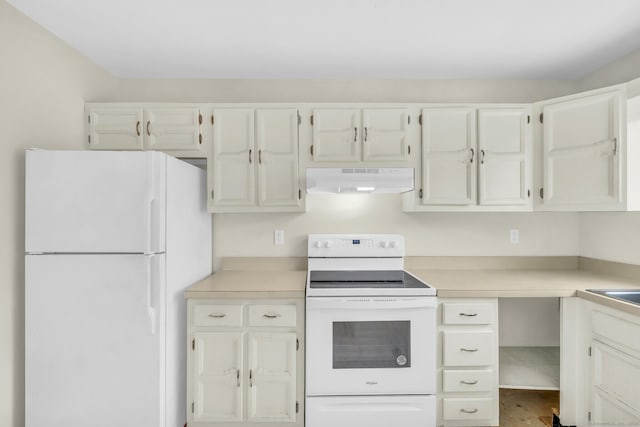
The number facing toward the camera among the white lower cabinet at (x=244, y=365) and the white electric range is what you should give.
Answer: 2

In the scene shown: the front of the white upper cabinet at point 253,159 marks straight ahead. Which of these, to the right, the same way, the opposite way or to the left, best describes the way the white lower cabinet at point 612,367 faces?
to the right

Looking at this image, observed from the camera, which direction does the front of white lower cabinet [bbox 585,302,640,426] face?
facing the viewer and to the left of the viewer

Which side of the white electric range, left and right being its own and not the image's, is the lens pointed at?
front

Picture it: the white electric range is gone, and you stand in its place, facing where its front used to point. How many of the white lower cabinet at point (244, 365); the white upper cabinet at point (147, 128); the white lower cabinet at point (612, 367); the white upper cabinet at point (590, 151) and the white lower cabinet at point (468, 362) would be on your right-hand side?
2

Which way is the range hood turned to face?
toward the camera

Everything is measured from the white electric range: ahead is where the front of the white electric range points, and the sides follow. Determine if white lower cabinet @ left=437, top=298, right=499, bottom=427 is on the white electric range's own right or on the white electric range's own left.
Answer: on the white electric range's own left

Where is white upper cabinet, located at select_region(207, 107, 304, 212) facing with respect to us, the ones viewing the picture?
facing the viewer

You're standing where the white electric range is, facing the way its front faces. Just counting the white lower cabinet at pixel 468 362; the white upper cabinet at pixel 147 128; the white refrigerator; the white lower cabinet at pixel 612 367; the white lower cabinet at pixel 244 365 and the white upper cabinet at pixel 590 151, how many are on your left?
3
